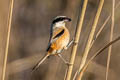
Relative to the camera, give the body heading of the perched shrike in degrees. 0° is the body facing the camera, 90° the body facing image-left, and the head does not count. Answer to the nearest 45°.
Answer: approximately 270°
